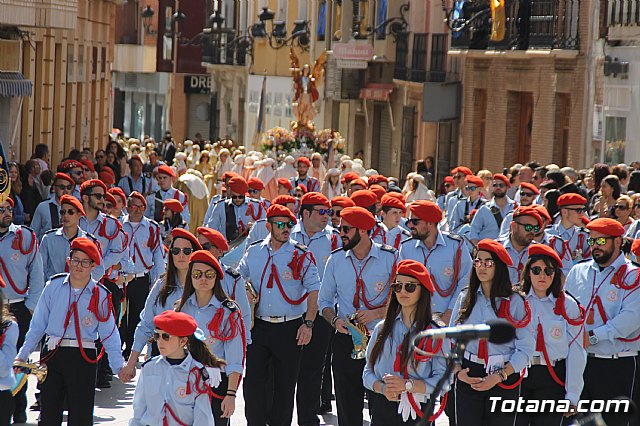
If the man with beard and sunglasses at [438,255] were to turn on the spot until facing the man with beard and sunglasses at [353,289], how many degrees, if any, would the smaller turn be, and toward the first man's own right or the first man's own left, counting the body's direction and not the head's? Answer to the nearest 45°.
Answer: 0° — they already face them

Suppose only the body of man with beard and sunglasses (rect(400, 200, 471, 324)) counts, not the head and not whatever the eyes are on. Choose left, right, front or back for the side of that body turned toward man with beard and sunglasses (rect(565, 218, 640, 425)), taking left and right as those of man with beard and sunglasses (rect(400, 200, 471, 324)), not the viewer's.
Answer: left

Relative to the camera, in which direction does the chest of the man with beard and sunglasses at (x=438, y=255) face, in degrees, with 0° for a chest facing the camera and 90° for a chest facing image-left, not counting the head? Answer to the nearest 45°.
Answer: approximately 45°

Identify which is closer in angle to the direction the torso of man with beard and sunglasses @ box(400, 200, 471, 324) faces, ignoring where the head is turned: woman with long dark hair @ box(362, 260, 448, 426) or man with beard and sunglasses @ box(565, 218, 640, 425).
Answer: the woman with long dark hair
